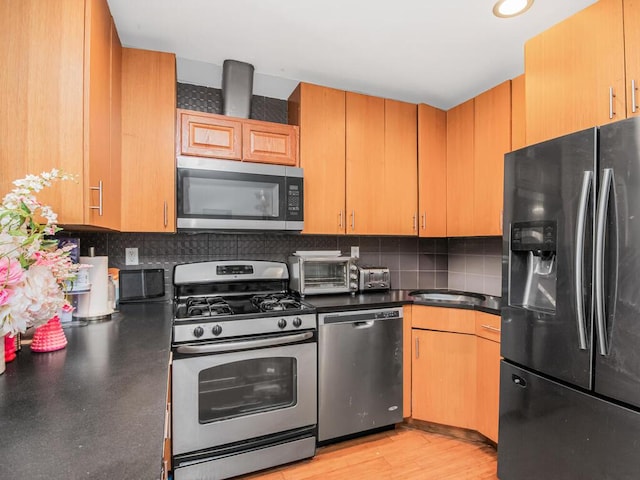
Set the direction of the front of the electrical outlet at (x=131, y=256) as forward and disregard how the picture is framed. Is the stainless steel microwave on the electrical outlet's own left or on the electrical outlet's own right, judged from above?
on the electrical outlet's own left

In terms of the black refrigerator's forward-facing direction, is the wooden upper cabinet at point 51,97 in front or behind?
in front

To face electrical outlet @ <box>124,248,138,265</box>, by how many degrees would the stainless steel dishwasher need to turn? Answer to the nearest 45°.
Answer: approximately 135° to its right

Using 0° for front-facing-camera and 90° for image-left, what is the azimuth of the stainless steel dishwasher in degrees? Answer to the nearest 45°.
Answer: approximately 315°

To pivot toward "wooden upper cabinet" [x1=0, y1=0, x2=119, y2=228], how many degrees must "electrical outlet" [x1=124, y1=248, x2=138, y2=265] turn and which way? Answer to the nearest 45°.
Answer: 0° — it already faces it

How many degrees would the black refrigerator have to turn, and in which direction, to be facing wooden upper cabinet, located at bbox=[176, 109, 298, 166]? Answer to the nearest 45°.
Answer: approximately 45° to its right

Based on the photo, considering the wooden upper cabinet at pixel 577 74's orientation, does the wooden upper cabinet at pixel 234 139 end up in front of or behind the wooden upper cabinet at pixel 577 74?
in front

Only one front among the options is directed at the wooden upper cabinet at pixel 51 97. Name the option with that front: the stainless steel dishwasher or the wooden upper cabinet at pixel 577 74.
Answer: the wooden upper cabinet at pixel 577 74

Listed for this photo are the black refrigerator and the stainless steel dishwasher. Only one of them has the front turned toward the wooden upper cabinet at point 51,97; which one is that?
the black refrigerator

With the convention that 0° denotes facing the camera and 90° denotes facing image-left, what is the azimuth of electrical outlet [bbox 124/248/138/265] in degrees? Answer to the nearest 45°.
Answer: approximately 0°

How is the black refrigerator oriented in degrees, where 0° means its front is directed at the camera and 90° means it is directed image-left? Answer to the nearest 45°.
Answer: approximately 45°

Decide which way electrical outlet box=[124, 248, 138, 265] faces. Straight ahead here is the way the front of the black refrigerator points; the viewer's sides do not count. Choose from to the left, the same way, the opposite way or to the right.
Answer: to the left

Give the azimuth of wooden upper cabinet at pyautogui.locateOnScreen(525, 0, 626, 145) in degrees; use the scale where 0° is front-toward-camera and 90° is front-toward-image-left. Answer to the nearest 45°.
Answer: approximately 45°

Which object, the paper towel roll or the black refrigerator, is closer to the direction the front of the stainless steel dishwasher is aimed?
the black refrigerator
